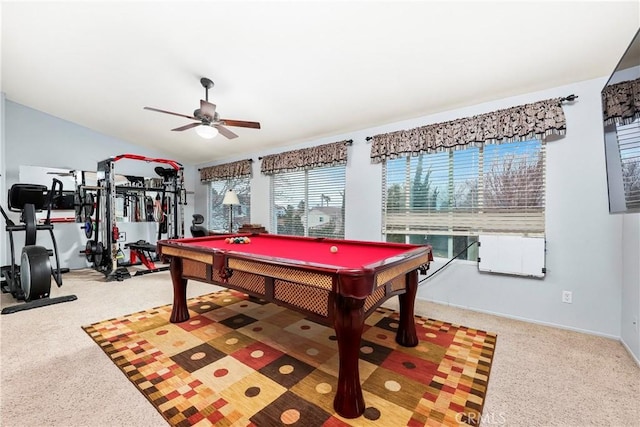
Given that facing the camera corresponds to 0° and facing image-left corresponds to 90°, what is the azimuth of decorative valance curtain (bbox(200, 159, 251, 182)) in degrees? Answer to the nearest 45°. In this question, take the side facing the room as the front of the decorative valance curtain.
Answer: approximately 45°

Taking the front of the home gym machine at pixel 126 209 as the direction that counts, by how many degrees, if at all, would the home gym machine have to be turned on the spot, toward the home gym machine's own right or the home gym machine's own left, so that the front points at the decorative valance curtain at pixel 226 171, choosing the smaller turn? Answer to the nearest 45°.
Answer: approximately 45° to the home gym machine's own left

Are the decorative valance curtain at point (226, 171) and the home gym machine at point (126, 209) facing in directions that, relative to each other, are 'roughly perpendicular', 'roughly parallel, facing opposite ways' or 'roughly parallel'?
roughly perpendicular

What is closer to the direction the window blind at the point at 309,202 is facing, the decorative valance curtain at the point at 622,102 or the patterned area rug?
the patterned area rug
